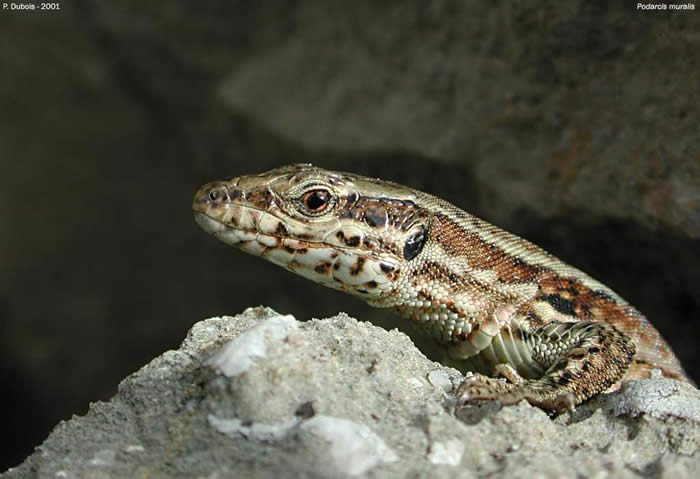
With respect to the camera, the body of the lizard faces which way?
to the viewer's left
